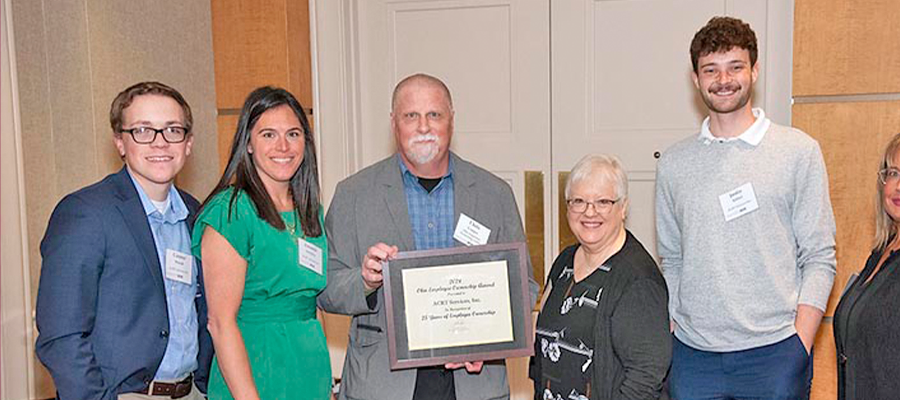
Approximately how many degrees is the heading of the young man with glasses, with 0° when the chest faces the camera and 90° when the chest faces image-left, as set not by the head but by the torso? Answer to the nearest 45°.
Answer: approximately 315°

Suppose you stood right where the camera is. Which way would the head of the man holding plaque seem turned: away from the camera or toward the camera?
toward the camera

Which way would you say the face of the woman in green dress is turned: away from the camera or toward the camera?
toward the camera

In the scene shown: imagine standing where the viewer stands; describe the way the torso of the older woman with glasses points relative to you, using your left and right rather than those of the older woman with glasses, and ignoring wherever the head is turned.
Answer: facing the viewer and to the left of the viewer

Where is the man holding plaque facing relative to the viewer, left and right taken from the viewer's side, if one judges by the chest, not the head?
facing the viewer

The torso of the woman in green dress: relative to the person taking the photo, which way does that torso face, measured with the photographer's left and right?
facing the viewer and to the right of the viewer

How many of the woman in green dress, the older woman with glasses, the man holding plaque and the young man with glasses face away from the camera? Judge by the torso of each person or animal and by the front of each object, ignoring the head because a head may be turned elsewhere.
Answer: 0

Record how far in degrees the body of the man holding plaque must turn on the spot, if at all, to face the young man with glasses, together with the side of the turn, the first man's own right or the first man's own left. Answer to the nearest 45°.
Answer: approximately 45° to the first man's own right

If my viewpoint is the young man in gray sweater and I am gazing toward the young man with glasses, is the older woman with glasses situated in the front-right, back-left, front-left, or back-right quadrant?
front-left

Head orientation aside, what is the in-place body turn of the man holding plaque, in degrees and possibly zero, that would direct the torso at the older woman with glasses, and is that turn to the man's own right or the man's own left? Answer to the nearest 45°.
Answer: approximately 45° to the man's own left

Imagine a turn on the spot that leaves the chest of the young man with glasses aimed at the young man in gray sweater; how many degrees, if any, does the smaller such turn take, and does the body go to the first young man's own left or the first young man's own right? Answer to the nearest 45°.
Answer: approximately 45° to the first young man's own left

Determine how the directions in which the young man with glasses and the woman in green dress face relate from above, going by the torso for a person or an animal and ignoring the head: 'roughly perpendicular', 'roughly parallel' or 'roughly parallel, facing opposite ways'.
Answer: roughly parallel

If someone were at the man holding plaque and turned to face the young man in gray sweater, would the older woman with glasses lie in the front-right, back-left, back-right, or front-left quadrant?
front-right

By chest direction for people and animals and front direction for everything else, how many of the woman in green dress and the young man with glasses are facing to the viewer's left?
0
